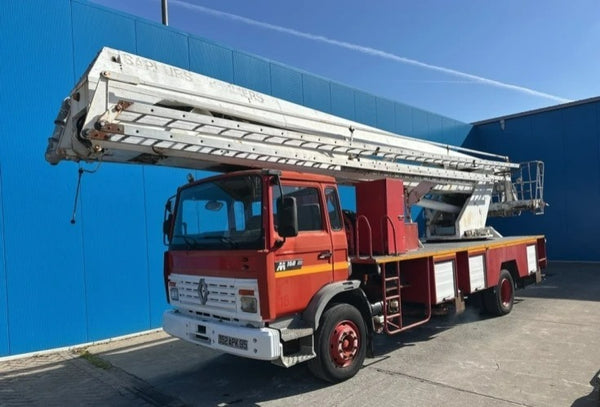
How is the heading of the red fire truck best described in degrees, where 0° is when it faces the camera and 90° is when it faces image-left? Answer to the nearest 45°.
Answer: approximately 45°
